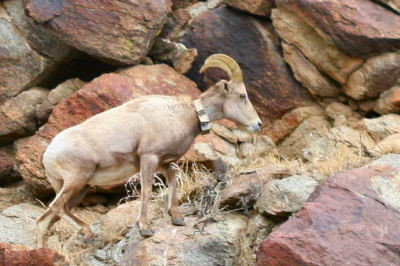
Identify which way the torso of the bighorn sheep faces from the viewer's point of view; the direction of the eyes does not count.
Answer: to the viewer's right

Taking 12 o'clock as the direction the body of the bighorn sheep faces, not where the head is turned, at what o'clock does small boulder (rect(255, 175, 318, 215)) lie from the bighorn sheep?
The small boulder is roughly at 12 o'clock from the bighorn sheep.

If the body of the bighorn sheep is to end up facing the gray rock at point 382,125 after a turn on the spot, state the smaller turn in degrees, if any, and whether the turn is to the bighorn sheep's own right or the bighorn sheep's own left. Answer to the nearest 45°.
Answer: approximately 45° to the bighorn sheep's own left

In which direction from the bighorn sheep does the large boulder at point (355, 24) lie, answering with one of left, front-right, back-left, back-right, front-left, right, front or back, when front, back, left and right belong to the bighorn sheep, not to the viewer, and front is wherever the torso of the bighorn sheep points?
front-left

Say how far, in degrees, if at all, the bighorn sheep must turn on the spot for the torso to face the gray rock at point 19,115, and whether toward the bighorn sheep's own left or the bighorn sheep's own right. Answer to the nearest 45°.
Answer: approximately 135° to the bighorn sheep's own left

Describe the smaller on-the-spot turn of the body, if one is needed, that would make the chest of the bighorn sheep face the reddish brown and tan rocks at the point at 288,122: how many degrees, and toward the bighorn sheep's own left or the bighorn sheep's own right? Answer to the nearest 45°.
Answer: approximately 45° to the bighorn sheep's own left

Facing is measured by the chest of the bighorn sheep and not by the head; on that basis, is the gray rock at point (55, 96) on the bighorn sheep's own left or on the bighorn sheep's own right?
on the bighorn sheep's own left

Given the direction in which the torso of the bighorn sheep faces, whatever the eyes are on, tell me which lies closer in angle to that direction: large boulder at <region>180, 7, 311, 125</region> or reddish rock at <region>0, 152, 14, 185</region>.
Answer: the large boulder

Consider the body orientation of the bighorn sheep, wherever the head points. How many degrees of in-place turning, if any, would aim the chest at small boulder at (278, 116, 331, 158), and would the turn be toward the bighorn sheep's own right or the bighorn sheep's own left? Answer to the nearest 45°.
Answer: approximately 45° to the bighorn sheep's own left
